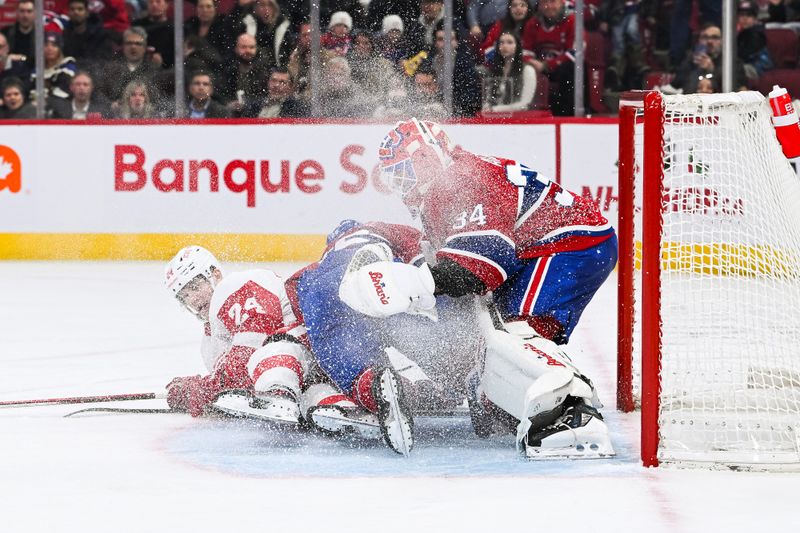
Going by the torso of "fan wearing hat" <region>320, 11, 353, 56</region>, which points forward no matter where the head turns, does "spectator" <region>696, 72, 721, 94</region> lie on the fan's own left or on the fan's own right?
on the fan's own left

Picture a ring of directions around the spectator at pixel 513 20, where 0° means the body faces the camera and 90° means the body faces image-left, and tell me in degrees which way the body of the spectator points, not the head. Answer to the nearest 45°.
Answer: approximately 0°

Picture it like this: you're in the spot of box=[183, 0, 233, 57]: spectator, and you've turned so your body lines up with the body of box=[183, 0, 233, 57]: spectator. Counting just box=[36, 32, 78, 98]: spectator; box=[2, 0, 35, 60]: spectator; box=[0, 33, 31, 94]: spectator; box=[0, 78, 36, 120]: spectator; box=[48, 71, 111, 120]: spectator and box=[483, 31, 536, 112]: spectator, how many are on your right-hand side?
5

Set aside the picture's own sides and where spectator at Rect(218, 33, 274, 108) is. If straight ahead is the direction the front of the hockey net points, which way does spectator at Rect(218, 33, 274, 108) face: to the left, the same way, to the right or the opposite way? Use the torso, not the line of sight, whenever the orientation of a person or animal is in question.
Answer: to the left

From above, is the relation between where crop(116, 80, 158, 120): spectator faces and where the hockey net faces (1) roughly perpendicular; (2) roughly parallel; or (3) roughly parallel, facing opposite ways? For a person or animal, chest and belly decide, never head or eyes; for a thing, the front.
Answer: roughly perpendicular

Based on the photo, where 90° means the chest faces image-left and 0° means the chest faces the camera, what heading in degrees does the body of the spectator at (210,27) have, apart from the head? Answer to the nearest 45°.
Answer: approximately 0°

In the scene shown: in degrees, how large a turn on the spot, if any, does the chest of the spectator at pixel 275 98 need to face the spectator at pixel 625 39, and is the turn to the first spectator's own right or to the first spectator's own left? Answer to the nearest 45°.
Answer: approximately 90° to the first spectator's own left

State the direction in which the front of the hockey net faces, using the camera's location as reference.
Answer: facing to the left of the viewer
